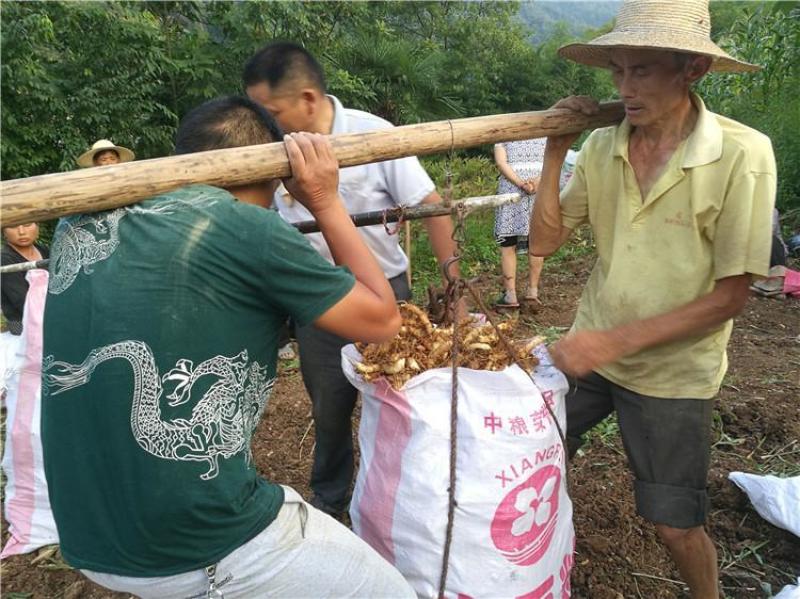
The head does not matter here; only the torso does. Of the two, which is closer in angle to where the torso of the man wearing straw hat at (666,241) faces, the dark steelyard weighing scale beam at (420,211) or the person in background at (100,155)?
the dark steelyard weighing scale beam

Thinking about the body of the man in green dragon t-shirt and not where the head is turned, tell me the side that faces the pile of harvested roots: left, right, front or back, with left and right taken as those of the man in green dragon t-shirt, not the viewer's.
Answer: front

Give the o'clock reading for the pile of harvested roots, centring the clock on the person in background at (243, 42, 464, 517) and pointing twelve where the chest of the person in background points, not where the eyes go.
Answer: The pile of harvested roots is roughly at 10 o'clock from the person in background.

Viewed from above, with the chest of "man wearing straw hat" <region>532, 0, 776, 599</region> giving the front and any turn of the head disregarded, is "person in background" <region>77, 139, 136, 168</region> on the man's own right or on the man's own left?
on the man's own right

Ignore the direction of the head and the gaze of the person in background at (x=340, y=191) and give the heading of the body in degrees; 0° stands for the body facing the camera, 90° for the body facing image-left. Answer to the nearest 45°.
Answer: approximately 45°

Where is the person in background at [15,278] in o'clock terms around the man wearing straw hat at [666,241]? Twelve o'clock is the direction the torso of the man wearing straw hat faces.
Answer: The person in background is roughly at 2 o'clock from the man wearing straw hat.

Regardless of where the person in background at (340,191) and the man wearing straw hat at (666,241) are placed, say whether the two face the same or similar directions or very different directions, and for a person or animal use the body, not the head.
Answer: same or similar directions

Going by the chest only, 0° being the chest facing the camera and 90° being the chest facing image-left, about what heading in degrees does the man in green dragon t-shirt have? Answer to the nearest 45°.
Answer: approximately 225°

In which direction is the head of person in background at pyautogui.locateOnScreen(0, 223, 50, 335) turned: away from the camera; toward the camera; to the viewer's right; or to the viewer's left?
toward the camera

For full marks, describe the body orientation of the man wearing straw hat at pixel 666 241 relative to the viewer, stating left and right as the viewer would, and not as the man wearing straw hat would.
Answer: facing the viewer and to the left of the viewer

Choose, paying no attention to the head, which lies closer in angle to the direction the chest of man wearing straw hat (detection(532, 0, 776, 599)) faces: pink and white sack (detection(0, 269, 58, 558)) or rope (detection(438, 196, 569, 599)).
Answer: the rope

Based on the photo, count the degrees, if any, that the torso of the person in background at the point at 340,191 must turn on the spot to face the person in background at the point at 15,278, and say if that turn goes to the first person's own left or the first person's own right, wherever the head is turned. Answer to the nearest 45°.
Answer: approximately 90° to the first person's own right

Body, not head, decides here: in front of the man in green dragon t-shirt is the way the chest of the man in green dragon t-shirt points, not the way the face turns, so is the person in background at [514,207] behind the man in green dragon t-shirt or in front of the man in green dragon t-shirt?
in front
